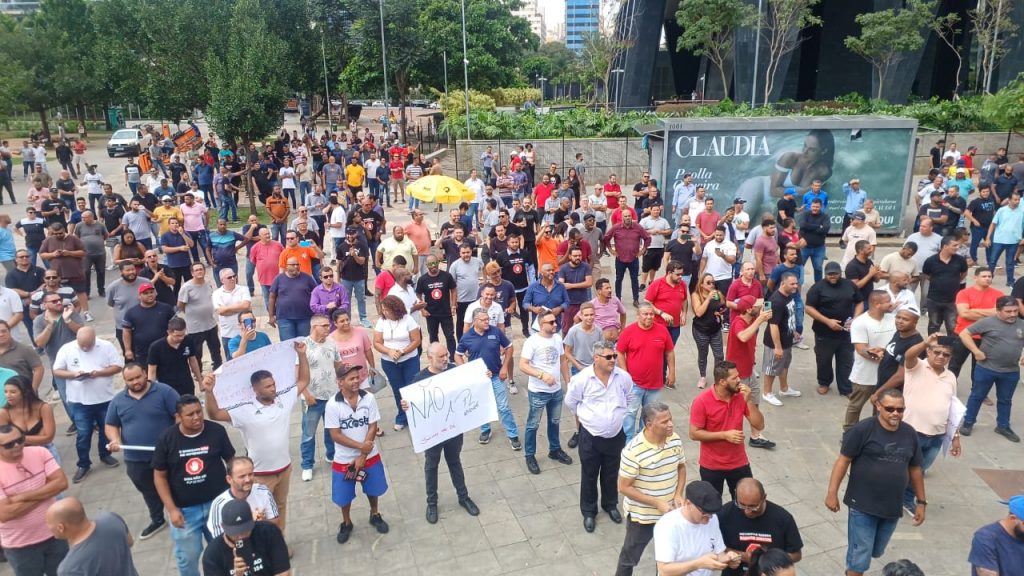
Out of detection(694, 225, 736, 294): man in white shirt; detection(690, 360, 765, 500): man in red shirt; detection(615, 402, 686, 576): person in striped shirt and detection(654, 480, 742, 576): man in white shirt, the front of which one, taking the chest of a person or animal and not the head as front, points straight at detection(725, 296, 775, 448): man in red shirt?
detection(694, 225, 736, 294): man in white shirt

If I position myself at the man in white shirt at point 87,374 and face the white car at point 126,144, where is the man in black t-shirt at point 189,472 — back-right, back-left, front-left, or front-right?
back-right

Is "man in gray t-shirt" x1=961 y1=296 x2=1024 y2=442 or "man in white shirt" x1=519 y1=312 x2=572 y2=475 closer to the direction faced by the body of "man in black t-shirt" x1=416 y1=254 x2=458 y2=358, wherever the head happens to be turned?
the man in white shirt

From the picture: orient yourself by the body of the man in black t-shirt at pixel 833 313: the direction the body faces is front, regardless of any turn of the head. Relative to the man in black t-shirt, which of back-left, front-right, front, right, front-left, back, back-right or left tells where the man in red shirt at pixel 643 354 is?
front-right

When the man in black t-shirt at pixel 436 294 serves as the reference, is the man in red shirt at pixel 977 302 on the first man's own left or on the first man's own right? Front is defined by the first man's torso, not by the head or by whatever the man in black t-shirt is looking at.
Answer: on the first man's own left

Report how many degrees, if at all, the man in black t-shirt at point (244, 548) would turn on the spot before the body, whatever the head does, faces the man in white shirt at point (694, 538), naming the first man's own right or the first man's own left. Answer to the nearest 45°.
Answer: approximately 45° to the first man's own left

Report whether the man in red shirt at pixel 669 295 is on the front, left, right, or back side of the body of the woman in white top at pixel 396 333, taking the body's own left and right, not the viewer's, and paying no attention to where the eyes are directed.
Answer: left

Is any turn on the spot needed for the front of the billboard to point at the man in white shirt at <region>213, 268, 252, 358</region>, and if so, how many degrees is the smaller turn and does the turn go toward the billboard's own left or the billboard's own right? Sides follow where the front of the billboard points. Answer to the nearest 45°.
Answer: approximately 45° to the billboard's own right

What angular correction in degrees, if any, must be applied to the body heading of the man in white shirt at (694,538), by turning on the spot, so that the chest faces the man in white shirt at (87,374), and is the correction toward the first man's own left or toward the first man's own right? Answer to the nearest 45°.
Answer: approximately 135° to the first man's own right

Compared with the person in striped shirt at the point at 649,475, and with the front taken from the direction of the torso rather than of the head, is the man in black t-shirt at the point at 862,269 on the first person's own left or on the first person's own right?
on the first person's own left

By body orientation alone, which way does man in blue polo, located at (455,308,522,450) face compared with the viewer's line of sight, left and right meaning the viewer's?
facing the viewer

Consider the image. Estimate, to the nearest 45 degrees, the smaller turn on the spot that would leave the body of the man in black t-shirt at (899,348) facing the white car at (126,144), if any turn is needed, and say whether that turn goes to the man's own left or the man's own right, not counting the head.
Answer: approximately 90° to the man's own right

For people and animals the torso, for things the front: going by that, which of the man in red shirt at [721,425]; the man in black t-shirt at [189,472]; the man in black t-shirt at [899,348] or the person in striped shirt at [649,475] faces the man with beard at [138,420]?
the man in black t-shirt at [899,348]

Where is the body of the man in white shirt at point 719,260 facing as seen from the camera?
toward the camera

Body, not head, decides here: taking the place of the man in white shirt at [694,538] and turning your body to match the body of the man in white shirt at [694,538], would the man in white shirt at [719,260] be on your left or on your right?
on your left

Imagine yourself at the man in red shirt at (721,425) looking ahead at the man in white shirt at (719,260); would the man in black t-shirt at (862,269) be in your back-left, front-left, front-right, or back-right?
front-right

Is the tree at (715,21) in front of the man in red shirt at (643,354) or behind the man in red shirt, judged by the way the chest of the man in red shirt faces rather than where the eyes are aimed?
behind

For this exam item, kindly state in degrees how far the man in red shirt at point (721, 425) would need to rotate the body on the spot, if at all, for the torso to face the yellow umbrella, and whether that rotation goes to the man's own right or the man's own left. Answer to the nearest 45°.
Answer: approximately 180°
